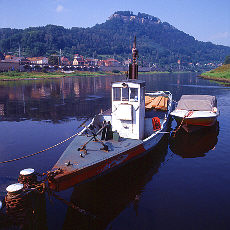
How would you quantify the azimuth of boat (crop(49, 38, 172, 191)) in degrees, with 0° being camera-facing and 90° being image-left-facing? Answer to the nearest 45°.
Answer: approximately 45°

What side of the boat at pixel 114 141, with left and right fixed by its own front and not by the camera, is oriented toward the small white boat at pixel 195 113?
back

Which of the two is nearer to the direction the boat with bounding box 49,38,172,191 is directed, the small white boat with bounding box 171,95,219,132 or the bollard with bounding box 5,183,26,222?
the bollard
